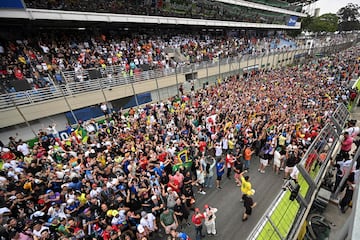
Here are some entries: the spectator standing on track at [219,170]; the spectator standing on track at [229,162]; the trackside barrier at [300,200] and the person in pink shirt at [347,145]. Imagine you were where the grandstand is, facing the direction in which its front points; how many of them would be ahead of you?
4

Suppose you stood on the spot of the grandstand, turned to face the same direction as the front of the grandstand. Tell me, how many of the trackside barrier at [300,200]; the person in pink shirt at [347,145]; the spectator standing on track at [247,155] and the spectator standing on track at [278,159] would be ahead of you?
4

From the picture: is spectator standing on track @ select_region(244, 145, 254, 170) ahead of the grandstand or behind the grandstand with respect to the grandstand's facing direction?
ahead

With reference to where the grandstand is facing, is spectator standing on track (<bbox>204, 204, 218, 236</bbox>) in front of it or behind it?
in front

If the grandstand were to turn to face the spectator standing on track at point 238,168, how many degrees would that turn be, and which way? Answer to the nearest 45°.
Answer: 0° — it already faces them

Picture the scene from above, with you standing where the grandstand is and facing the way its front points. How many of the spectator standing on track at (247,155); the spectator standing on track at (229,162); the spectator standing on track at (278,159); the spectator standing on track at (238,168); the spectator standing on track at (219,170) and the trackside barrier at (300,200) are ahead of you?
6

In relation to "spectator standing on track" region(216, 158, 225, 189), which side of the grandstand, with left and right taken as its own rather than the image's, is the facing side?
front

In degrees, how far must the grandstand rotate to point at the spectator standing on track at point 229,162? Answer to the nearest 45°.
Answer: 0° — it already faces them

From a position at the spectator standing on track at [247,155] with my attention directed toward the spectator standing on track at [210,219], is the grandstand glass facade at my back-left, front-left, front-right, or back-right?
back-right

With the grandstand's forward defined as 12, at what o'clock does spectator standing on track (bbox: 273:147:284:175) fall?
The spectator standing on track is roughly at 12 o'clock from the grandstand.

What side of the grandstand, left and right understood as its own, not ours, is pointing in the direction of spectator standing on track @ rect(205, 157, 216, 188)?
front
